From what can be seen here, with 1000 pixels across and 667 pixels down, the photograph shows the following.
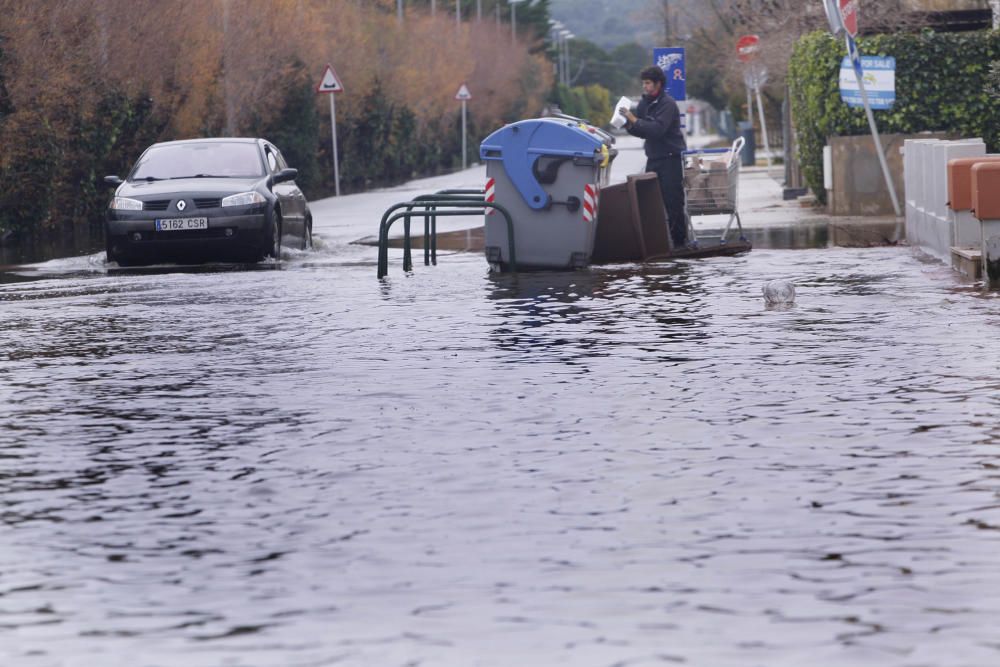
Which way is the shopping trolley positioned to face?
to the viewer's left

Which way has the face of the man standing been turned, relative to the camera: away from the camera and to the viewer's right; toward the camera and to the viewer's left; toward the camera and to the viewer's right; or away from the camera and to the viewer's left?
toward the camera and to the viewer's left

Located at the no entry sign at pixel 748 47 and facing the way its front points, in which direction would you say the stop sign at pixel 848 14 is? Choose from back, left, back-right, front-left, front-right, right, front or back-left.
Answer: front

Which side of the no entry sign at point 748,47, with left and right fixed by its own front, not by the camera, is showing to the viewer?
front

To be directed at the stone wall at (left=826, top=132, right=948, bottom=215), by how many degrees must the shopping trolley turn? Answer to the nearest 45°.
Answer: approximately 90° to its right

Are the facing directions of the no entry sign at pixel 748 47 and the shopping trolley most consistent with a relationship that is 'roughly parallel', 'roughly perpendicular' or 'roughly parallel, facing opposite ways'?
roughly perpendicular

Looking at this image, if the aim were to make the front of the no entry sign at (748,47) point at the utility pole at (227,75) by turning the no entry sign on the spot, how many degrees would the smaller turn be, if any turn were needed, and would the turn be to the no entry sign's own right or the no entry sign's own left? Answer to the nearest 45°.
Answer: approximately 90° to the no entry sign's own right

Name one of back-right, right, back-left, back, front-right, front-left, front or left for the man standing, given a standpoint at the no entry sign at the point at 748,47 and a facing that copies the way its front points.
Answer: front

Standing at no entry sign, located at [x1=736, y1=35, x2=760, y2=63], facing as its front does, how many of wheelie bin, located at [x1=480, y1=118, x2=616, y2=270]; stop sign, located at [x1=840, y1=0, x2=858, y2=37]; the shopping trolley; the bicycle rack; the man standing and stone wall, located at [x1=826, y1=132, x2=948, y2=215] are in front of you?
6

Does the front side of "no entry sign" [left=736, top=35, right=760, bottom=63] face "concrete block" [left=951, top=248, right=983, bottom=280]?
yes
